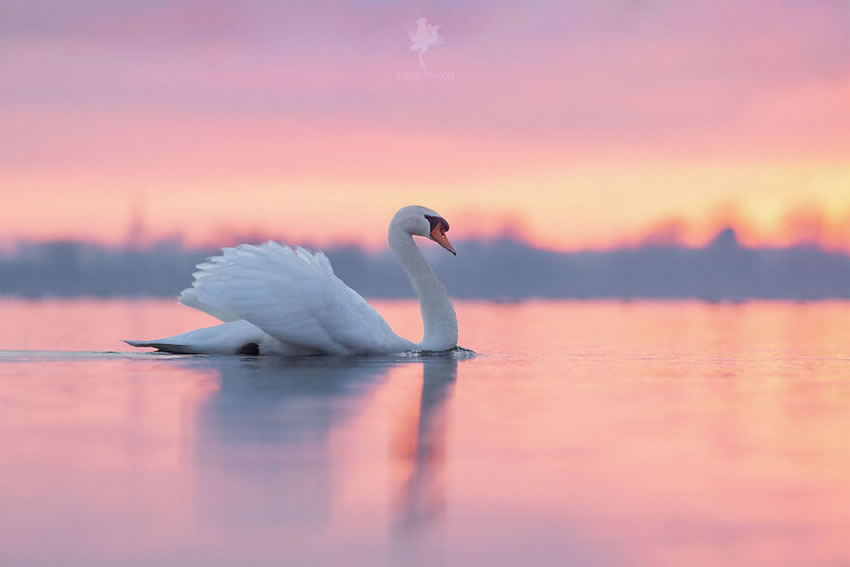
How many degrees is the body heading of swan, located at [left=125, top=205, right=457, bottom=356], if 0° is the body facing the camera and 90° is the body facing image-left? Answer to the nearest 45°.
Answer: approximately 270°
